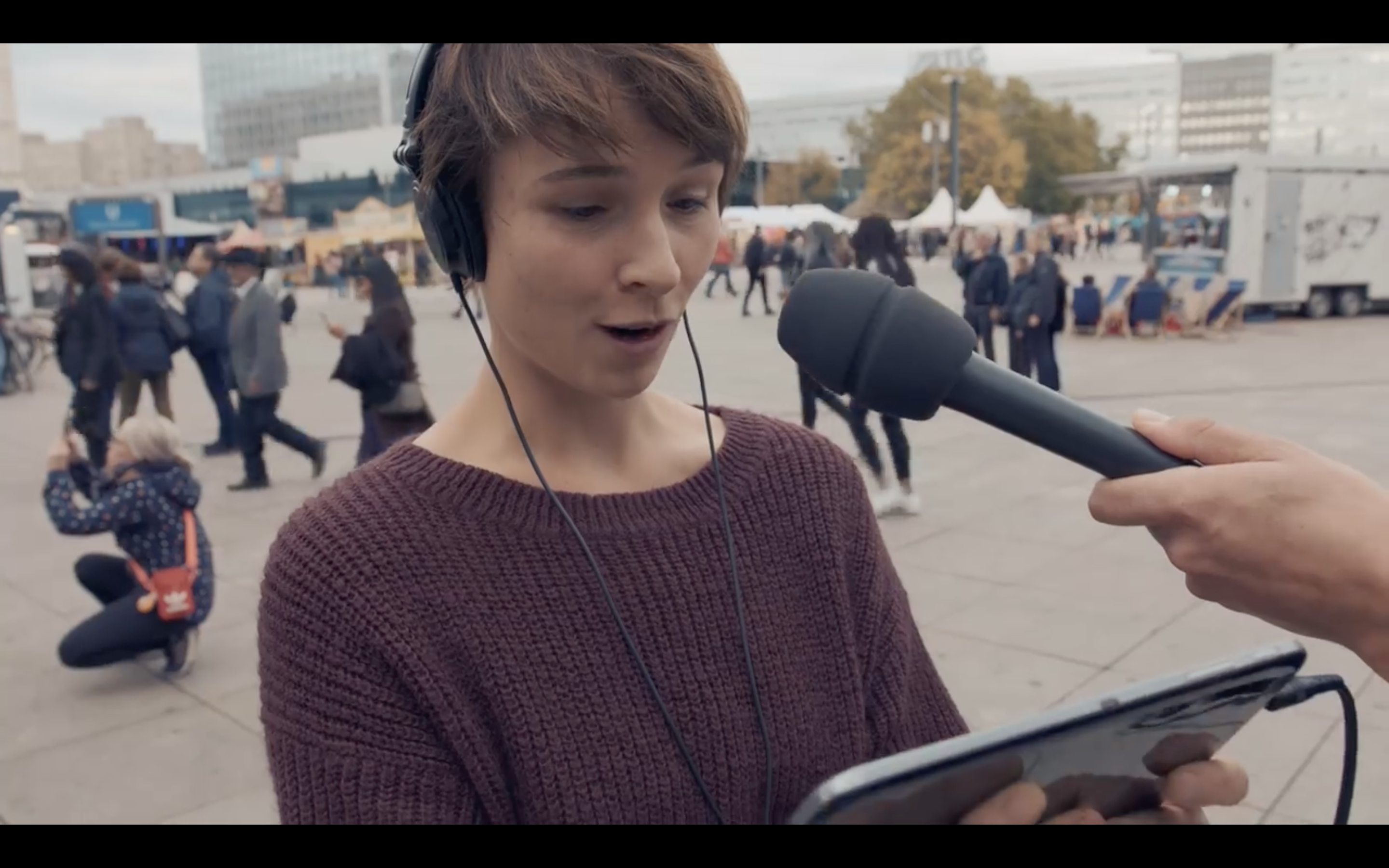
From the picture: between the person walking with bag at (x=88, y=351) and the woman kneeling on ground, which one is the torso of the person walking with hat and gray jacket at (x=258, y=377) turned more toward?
the person walking with bag

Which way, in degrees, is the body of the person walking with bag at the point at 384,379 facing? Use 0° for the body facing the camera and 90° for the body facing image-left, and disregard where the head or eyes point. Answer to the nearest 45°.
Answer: approximately 90°

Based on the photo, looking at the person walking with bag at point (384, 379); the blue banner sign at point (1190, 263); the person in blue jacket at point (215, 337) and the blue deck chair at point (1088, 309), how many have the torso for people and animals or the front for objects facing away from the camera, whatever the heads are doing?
1

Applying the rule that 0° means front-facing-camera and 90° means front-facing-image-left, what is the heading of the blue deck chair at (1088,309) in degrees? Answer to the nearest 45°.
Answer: approximately 180°

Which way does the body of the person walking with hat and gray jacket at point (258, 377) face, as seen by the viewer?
to the viewer's left

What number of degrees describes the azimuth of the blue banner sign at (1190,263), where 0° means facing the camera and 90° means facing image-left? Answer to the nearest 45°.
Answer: approximately 0°

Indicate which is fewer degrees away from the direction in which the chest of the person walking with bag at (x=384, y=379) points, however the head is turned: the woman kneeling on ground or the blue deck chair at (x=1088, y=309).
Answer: the woman kneeling on ground

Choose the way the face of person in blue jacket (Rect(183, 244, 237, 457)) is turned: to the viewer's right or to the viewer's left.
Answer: to the viewer's left

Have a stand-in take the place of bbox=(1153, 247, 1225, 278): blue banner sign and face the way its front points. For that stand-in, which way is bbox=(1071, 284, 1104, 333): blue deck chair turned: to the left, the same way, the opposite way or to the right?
the opposite way

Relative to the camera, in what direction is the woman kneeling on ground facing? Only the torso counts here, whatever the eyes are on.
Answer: to the viewer's left

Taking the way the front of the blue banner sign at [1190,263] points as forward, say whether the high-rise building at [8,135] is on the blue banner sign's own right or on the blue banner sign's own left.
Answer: on the blue banner sign's own right

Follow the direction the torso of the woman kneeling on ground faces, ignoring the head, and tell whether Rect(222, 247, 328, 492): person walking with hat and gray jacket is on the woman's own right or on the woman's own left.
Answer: on the woman's own right
